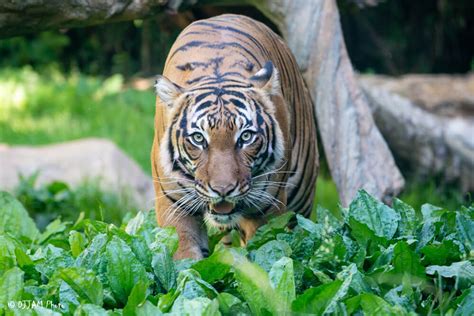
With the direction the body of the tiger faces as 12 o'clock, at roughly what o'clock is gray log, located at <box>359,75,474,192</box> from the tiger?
The gray log is roughly at 7 o'clock from the tiger.

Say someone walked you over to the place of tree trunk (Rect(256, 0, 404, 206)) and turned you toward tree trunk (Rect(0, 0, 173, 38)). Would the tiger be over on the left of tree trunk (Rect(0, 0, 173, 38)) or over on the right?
left

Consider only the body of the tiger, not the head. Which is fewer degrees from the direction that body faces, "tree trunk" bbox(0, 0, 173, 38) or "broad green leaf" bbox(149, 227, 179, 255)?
the broad green leaf

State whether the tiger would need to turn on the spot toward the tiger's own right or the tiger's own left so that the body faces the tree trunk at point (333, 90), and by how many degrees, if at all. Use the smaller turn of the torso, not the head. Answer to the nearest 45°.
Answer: approximately 135° to the tiger's own left

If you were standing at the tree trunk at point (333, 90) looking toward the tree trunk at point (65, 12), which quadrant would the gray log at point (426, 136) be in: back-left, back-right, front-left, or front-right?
back-right

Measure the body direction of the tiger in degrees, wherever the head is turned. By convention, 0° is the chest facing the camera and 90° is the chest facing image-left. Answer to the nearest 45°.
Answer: approximately 0°

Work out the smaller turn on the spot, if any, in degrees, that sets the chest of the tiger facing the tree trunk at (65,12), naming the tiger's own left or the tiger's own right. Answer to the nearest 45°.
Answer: approximately 135° to the tiger's own right
